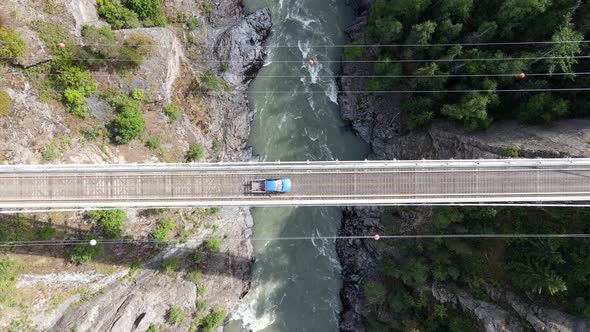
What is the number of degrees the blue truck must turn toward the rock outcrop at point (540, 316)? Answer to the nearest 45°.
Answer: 0° — it already faces it

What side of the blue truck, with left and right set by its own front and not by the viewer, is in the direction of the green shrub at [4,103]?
back

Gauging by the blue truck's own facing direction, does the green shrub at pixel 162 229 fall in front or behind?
behind

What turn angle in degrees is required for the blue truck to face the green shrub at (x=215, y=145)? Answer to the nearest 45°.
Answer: approximately 135° to its left

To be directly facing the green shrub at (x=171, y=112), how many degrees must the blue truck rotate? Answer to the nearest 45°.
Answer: approximately 135° to its left

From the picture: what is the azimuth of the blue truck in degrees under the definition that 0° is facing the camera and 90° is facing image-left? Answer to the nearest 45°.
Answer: approximately 270°

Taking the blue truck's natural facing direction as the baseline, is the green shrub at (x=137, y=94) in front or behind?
behind

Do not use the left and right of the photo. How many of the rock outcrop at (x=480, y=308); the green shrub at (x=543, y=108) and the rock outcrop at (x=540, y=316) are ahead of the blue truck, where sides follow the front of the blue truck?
3

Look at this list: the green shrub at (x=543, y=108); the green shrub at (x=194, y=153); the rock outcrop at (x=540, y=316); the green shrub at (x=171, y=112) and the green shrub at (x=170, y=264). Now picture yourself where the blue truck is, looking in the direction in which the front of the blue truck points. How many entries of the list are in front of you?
2

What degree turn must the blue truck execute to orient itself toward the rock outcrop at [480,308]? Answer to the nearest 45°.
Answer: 0° — it already faces it

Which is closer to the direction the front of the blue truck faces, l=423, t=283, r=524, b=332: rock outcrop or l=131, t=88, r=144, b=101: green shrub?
the rock outcrop
